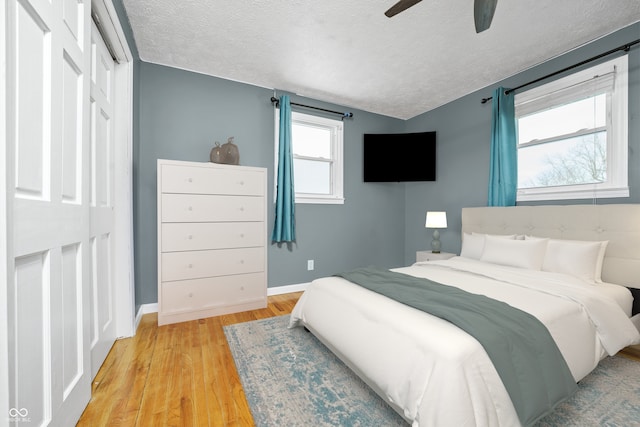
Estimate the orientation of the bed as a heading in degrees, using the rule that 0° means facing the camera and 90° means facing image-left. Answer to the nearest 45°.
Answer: approximately 45°

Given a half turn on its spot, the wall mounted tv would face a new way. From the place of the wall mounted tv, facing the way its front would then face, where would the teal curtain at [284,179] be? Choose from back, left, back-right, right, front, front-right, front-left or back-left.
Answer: back-left

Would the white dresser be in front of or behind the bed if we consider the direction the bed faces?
in front

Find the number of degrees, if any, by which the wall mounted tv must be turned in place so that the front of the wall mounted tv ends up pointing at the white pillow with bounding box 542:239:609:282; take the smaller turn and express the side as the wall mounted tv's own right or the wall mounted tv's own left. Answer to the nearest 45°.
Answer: approximately 45° to the wall mounted tv's own left

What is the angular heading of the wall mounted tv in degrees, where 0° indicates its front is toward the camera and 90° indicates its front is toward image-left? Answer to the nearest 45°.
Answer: approximately 0°

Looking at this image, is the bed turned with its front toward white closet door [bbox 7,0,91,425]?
yes

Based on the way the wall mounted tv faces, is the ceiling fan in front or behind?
in front
